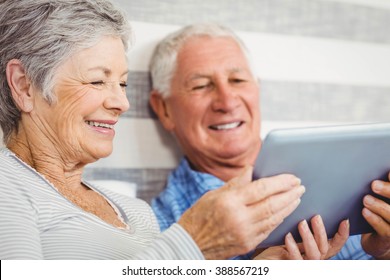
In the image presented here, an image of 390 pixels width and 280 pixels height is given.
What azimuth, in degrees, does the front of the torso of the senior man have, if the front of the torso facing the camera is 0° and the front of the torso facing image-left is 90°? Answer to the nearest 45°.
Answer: approximately 315°

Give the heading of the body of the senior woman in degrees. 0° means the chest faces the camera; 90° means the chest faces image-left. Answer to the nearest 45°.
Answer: approximately 315°
